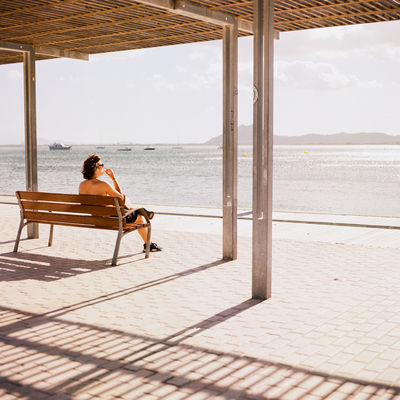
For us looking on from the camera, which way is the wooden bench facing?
facing away from the viewer and to the right of the viewer

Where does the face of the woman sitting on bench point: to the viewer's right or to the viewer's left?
to the viewer's right

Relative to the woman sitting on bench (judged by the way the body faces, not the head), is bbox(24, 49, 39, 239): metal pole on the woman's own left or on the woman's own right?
on the woman's own left

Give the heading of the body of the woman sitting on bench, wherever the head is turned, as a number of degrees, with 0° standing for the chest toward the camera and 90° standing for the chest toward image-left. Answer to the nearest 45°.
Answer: approximately 225°

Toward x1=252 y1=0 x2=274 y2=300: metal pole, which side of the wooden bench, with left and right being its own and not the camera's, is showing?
right

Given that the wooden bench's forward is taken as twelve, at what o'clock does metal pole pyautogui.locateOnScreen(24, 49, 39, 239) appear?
The metal pole is roughly at 10 o'clock from the wooden bench.

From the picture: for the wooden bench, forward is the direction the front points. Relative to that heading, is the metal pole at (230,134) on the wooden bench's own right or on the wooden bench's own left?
on the wooden bench's own right

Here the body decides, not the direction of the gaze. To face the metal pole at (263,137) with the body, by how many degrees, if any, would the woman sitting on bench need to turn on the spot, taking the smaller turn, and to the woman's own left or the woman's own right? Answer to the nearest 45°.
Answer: approximately 90° to the woman's own right
